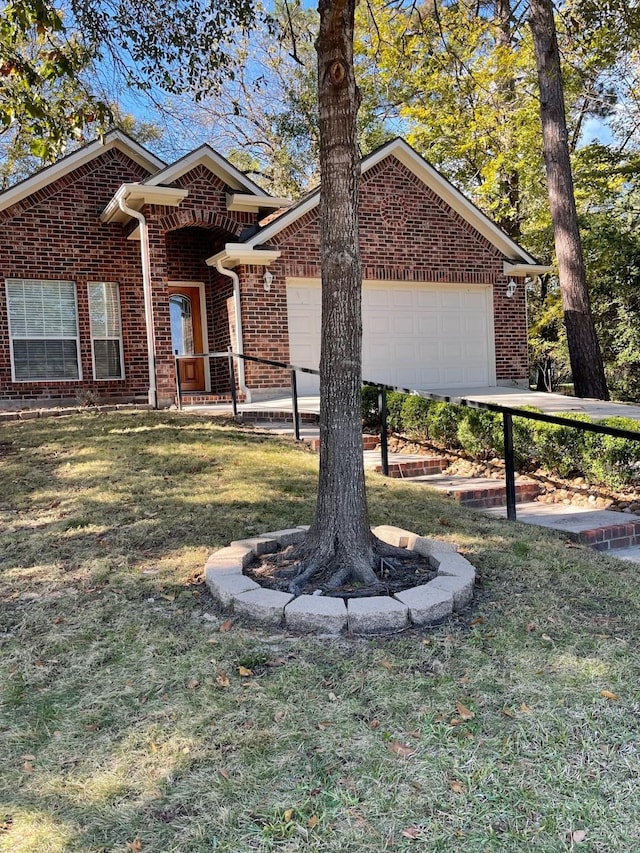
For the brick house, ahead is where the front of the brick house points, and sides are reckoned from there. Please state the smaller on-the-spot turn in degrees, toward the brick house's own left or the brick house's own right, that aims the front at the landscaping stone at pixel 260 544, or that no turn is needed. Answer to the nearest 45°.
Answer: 0° — it already faces it

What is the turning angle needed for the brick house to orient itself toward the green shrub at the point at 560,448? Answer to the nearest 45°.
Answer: approximately 45° to its left

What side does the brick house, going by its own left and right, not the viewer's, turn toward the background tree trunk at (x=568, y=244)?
left

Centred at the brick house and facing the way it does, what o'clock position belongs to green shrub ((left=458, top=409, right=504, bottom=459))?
The green shrub is roughly at 11 o'clock from the brick house.

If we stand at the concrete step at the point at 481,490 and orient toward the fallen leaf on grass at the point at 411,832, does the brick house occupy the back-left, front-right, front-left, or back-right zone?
back-right

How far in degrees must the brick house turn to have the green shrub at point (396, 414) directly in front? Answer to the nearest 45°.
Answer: approximately 45° to its left

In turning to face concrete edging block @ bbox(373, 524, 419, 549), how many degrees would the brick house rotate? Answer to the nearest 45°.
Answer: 0° — it already faces it

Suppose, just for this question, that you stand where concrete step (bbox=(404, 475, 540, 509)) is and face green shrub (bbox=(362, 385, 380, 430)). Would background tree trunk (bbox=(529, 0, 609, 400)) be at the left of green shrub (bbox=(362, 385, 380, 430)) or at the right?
right

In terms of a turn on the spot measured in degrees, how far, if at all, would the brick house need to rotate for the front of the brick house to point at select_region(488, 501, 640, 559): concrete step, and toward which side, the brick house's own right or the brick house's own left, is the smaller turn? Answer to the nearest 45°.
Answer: approximately 45° to the brick house's own left

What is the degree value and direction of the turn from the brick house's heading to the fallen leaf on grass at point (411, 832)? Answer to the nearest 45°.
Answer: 0° — it already faces it

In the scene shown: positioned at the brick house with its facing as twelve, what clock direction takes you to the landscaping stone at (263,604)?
The landscaping stone is roughly at 12 o'clock from the brick house.

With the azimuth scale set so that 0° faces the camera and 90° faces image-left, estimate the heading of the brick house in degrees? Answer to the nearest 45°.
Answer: approximately 0°

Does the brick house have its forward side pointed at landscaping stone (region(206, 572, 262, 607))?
yes

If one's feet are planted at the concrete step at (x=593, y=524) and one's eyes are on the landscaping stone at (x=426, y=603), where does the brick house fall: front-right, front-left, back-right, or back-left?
back-right
